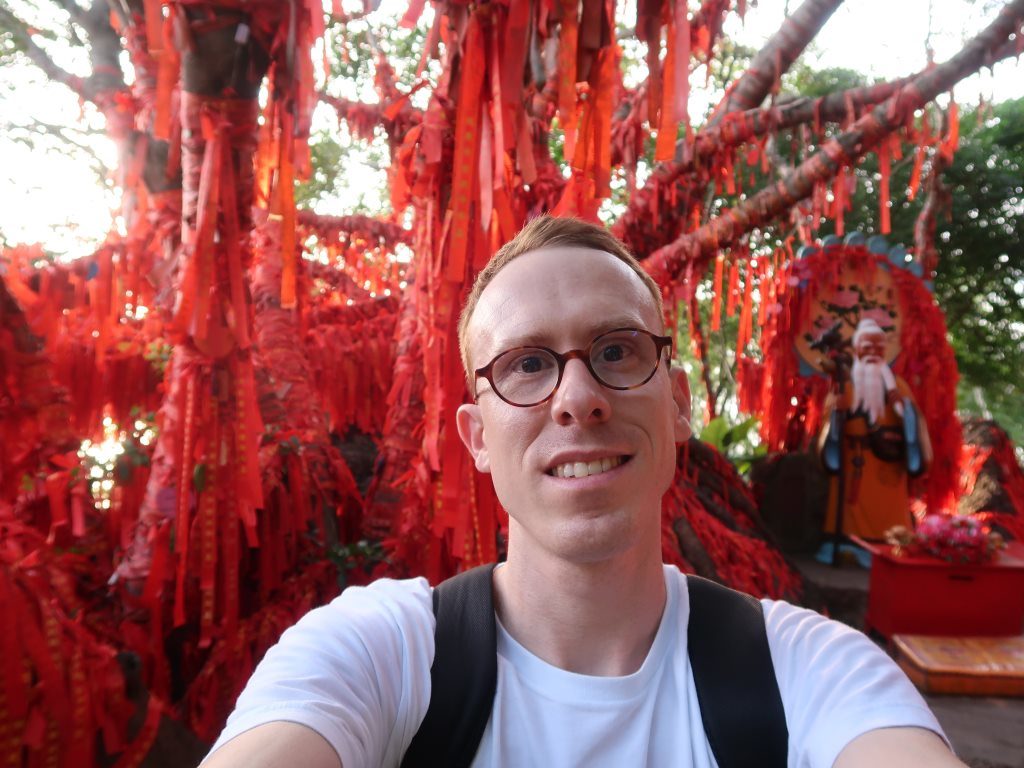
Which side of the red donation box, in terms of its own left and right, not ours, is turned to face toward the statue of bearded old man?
back

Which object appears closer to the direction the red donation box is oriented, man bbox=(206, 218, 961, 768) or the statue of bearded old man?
the man

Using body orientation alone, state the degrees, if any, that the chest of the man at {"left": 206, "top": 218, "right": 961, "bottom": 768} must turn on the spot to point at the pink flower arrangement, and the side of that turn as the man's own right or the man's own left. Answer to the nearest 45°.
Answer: approximately 135° to the man's own left

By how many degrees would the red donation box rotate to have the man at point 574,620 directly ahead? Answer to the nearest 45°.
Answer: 0° — it already faces them

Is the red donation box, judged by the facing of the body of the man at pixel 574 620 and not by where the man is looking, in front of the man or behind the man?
behind

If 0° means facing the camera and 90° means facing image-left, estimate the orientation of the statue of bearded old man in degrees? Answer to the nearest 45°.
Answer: approximately 0°

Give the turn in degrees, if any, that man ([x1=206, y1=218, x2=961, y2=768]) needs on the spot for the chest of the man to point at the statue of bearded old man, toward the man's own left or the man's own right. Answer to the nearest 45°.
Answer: approximately 135° to the man's own left

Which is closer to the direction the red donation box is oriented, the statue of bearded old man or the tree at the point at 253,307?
the tree

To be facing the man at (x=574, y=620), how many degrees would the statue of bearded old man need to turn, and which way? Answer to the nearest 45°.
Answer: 0° — it already faces them
